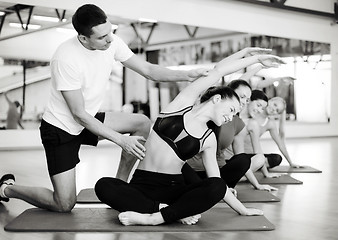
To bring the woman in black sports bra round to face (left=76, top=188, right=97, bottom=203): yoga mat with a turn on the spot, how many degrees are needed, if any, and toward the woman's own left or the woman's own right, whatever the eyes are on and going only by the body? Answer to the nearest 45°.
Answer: approximately 135° to the woman's own right

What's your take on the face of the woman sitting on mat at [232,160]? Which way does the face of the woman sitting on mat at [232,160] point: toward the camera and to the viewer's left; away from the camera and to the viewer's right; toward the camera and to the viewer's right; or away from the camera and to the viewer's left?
toward the camera and to the viewer's right

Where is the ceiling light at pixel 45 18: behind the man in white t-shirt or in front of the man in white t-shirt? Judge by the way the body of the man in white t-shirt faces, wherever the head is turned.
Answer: behind

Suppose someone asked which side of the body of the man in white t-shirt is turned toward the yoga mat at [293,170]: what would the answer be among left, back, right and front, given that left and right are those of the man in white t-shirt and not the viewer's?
left

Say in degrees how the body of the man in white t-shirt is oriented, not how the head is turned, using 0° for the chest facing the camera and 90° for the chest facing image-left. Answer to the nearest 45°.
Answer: approximately 315°

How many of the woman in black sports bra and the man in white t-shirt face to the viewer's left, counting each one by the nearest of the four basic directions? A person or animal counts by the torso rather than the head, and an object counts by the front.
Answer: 0

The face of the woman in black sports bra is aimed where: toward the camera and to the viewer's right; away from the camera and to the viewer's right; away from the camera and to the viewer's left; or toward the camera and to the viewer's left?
toward the camera and to the viewer's right

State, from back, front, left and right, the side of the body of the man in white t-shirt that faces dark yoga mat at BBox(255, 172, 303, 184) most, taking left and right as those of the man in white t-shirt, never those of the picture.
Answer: left

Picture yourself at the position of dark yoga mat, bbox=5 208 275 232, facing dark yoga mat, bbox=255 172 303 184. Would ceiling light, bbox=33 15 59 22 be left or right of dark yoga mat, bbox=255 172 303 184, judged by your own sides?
left
